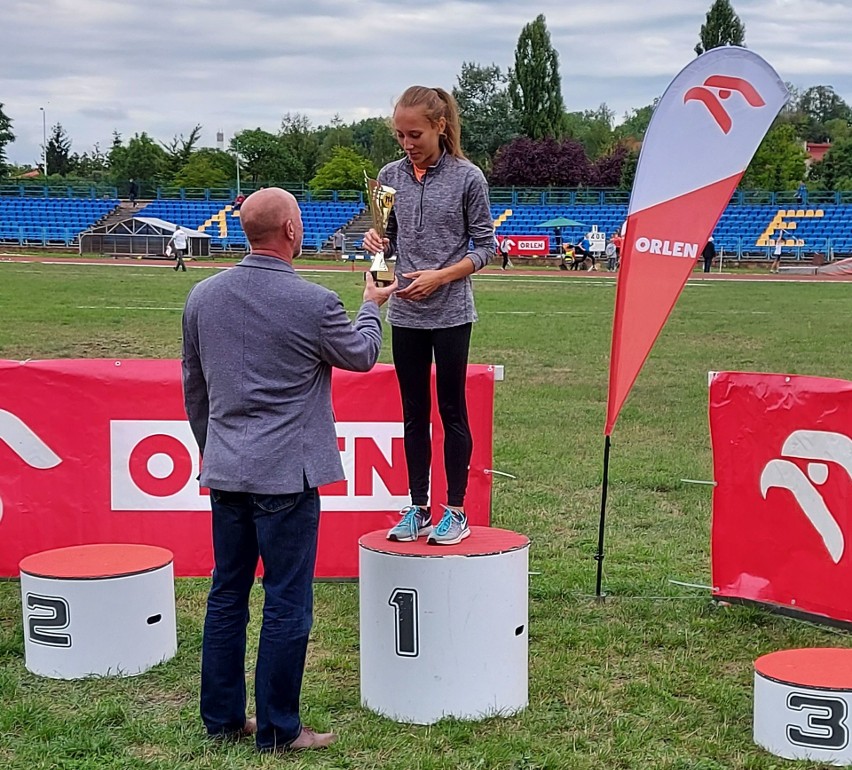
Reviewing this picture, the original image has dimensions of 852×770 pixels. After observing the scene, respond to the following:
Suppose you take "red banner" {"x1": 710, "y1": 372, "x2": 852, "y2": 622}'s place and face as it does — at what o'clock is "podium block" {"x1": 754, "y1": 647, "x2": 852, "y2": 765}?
The podium block is roughly at 12 o'clock from the red banner.

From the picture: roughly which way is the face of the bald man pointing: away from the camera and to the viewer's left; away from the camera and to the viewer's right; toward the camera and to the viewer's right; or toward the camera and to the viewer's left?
away from the camera and to the viewer's right

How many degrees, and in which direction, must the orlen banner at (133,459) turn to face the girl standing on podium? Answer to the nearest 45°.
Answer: approximately 45° to its left

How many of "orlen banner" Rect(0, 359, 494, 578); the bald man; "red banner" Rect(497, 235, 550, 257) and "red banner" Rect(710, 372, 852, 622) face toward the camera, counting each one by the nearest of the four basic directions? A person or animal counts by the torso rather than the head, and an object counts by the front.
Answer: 3

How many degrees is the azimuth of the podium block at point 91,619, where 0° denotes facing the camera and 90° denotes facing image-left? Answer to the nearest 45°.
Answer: approximately 45°

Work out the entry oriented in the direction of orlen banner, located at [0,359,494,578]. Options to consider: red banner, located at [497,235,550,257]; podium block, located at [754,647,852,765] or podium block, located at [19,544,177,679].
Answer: the red banner

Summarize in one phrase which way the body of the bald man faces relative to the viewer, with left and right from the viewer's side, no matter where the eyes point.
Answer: facing away from the viewer and to the right of the viewer

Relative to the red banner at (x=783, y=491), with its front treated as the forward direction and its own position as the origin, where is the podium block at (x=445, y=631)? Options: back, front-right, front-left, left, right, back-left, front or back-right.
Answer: front-right

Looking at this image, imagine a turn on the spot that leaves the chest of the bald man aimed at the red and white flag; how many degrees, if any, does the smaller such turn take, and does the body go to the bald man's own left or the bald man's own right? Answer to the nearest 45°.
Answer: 0° — they already face it

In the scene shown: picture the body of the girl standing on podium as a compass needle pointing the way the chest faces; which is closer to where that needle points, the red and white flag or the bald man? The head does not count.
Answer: the bald man

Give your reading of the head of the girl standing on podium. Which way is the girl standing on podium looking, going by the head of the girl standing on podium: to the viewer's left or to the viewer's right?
to the viewer's left

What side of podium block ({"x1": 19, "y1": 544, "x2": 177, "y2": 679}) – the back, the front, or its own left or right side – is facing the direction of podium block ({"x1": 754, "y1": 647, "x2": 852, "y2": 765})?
left
